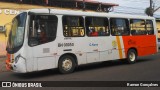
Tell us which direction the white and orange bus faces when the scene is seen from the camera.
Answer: facing the viewer and to the left of the viewer
